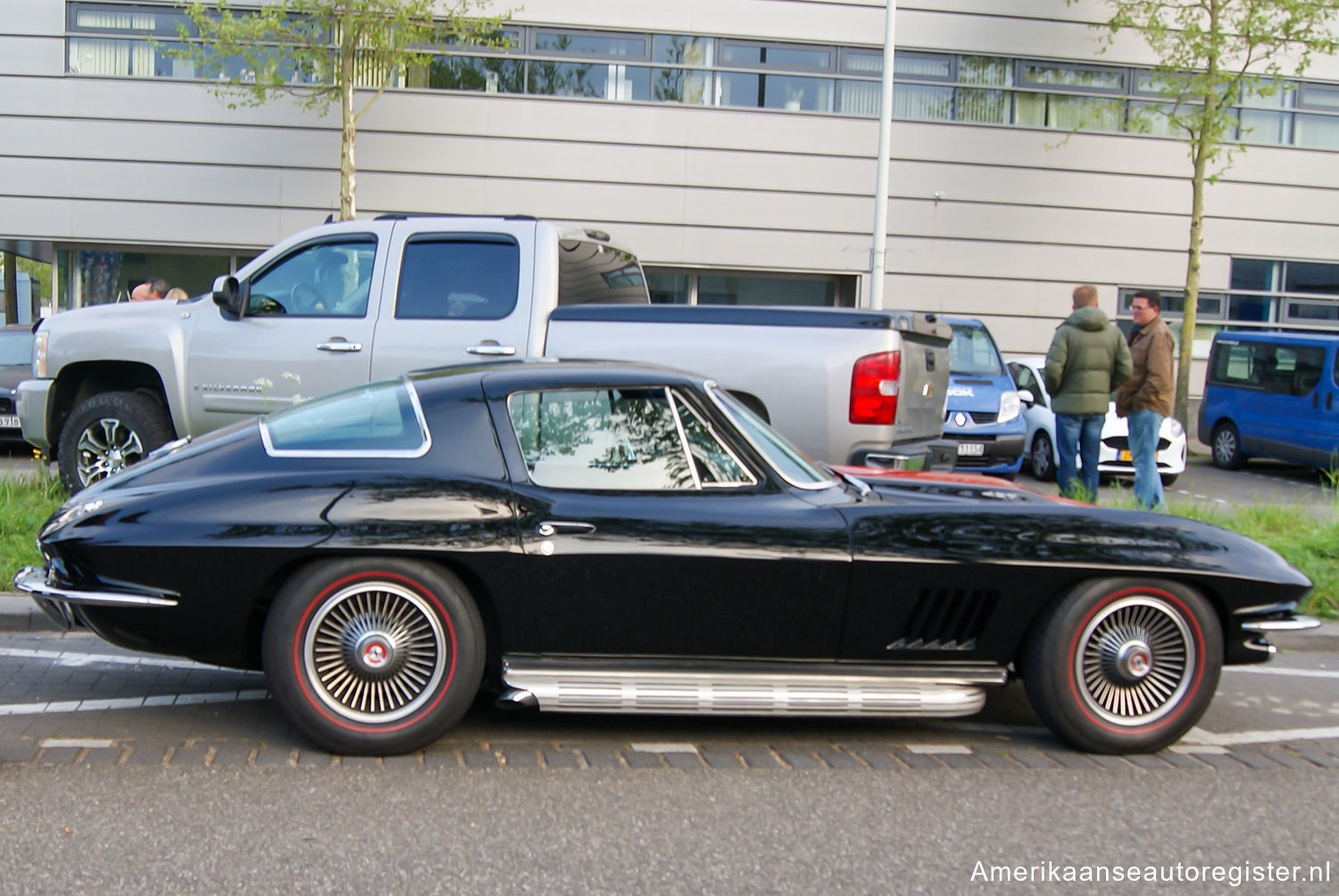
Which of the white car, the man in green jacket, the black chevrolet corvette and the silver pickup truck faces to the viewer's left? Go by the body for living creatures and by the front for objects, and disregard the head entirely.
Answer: the silver pickup truck

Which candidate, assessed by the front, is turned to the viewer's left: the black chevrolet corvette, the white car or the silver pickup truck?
the silver pickup truck

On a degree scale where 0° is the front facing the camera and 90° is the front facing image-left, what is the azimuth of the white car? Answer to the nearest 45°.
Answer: approximately 315°

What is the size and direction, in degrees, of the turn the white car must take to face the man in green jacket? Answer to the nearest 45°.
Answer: approximately 45° to its right

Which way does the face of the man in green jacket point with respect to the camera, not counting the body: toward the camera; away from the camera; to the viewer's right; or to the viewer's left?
away from the camera

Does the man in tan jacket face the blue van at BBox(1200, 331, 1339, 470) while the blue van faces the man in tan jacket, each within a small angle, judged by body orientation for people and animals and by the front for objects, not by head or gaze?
no

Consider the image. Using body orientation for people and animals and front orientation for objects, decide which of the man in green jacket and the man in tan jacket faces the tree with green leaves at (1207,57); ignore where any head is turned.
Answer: the man in green jacket

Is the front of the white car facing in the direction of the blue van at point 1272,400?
no

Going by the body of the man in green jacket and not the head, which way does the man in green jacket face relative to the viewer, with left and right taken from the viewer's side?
facing away from the viewer

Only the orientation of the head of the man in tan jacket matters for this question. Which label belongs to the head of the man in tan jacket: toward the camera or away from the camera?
toward the camera

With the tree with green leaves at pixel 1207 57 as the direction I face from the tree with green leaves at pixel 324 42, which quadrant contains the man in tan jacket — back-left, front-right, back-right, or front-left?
front-right

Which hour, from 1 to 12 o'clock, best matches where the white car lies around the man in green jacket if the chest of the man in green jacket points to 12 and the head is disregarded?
The white car is roughly at 12 o'clock from the man in green jacket.

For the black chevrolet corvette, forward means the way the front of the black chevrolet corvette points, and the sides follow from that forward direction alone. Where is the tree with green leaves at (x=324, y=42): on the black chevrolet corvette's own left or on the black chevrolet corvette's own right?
on the black chevrolet corvette's own left

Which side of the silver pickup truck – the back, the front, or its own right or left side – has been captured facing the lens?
left

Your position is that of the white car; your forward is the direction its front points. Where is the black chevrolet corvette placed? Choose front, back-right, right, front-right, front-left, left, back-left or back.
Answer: front-right

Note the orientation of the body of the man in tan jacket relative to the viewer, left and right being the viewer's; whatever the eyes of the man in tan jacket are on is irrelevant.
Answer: facing to the left of the viewer

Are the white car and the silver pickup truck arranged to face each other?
no

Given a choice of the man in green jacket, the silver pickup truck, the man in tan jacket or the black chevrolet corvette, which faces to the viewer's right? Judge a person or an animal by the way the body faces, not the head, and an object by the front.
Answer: the black chevrolet corvette
